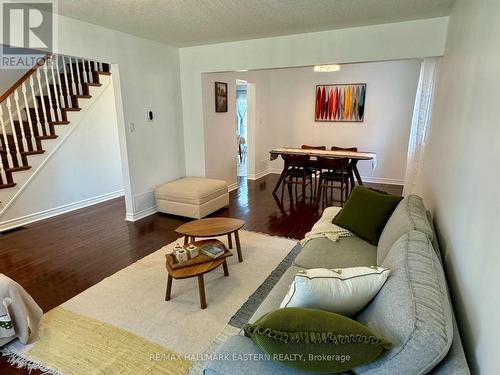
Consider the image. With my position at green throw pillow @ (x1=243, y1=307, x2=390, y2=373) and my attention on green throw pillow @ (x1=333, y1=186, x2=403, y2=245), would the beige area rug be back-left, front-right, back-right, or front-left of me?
front-left

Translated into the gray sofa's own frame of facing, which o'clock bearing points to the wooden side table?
The wooden side table is roughly at 1 o'clock from the gray sofa.

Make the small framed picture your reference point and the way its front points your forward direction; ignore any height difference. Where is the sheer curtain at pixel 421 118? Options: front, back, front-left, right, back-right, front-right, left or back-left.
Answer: front

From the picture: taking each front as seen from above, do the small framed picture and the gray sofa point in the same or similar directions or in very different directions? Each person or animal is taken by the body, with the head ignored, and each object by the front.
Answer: very different directions

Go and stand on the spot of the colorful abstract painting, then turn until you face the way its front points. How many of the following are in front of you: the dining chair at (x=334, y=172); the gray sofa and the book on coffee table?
3

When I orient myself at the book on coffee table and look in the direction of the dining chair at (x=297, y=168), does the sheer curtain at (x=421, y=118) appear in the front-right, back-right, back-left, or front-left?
front-right

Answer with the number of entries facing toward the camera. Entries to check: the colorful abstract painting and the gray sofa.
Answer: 1

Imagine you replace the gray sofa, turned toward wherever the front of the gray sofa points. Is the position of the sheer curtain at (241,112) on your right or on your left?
on your right

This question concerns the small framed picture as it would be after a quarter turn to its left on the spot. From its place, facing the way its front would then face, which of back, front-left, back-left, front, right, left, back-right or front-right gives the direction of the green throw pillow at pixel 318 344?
back-right

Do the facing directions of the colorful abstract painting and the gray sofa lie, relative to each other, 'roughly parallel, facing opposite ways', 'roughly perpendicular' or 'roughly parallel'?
roughly perpendicular

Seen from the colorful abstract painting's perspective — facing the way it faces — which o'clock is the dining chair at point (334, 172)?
The dining chair is roughly at 12 o'clock from the colorful abstract painting.

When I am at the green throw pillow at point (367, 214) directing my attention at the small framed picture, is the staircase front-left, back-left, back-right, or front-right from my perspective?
front-left

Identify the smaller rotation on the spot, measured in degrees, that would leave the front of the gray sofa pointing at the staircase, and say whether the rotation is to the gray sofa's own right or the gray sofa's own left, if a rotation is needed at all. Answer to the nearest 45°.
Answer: approximately 45° to the gray sofa's own right

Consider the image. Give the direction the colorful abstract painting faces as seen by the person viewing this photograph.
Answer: facing the viewer

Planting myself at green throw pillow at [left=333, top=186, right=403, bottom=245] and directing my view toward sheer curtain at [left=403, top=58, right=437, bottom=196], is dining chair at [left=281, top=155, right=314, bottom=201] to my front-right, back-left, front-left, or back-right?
front-left

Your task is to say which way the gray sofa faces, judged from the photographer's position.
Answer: facing to the left of the viewer
